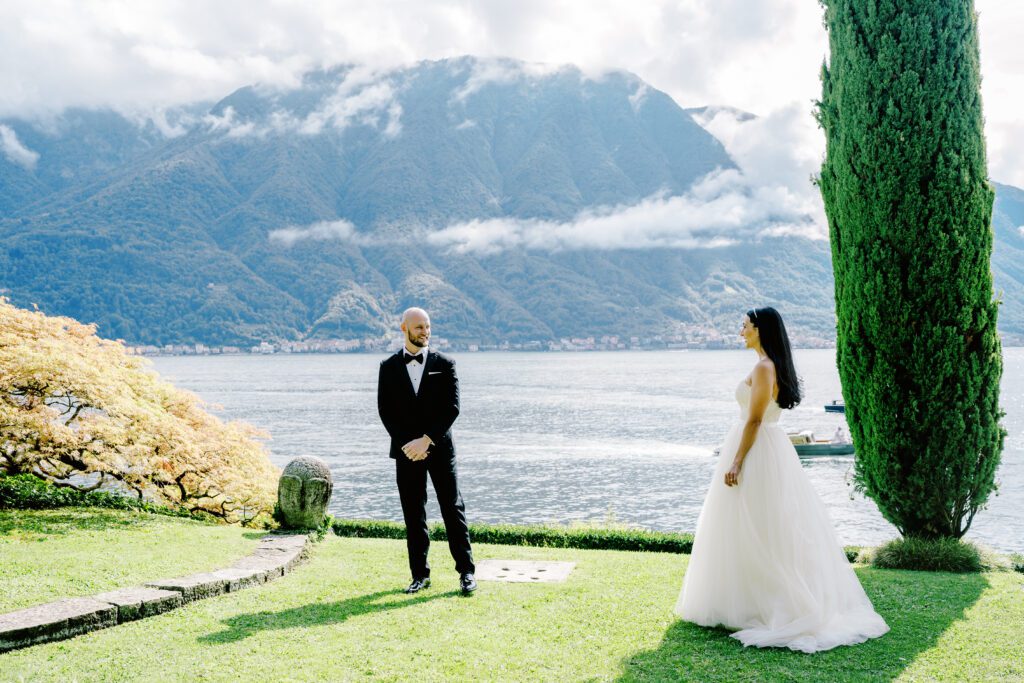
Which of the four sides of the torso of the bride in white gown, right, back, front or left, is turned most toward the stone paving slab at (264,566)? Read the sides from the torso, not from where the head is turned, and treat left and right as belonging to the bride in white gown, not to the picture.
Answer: front

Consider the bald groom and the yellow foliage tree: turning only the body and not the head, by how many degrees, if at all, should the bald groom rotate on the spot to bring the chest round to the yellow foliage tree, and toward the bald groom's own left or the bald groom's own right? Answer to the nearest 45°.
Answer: approximately 135° to the bald groom's own right

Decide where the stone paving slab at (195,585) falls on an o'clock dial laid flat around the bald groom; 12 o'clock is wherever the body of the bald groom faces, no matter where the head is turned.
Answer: The stone paving slab is roughly at 3 o'clock from the bald groom.

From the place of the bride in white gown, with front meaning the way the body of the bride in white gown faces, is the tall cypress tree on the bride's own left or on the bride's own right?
on the bride's own right

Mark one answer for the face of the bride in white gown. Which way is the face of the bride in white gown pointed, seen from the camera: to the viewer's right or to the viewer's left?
to the viewer's left

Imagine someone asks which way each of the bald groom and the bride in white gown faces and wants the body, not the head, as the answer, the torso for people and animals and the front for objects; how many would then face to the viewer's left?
1

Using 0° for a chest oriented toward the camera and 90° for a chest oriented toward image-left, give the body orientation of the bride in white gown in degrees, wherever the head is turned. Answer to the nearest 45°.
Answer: approximately 90°

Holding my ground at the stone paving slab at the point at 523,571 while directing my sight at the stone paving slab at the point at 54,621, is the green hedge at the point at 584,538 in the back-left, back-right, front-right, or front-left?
back-right

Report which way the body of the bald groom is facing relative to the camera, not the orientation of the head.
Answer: toward the camera
